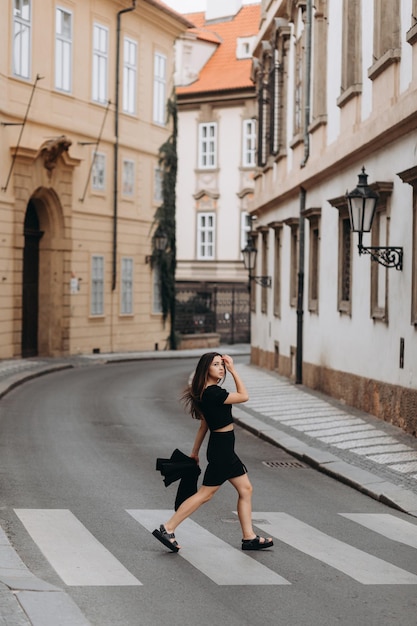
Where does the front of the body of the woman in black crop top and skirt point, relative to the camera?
to the viewer's right

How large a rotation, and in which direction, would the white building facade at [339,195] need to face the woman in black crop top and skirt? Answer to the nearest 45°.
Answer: approximately 45° to its left

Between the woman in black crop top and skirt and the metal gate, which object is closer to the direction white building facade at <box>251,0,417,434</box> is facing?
the woman in black crop top and skirt

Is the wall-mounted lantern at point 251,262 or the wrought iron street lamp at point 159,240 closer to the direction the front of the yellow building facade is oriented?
the wall-mounted lantern

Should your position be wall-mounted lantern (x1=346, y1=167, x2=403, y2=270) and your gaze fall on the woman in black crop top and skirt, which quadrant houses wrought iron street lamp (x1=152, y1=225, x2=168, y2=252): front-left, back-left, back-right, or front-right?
back-right

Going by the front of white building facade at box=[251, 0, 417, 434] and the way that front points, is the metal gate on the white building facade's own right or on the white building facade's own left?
on the white building facade's own right

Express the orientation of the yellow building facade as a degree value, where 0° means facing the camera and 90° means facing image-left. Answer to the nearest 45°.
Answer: approximately 315°
